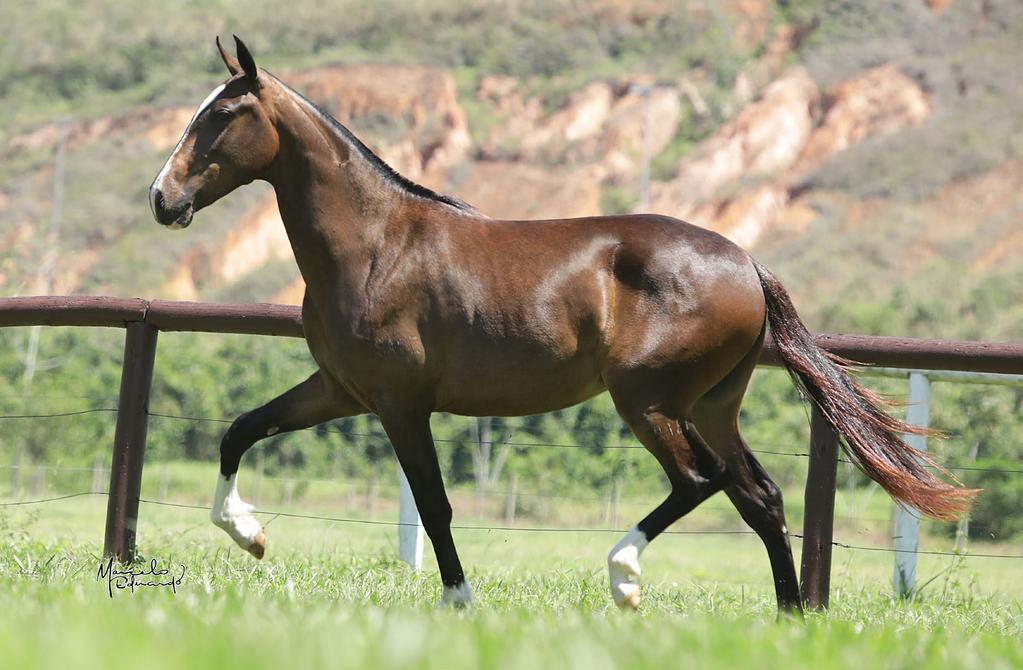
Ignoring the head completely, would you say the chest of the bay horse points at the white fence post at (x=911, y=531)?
no

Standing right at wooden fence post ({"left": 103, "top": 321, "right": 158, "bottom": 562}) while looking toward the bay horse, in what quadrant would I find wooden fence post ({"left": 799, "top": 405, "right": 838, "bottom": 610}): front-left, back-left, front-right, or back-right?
front-left

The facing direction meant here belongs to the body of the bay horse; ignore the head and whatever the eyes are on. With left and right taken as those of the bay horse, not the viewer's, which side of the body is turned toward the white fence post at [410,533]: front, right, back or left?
right

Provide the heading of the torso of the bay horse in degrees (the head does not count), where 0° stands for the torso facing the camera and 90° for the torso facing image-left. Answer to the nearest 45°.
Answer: approximately 90°

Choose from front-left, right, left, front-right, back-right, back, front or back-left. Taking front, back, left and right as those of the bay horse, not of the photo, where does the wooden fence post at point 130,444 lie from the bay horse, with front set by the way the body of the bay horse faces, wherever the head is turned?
front-right

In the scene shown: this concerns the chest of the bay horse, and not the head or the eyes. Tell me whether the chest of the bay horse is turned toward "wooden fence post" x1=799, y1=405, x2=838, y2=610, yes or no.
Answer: no

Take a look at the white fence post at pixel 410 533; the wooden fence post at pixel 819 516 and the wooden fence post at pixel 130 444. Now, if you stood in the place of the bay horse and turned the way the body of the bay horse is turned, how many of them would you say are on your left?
0

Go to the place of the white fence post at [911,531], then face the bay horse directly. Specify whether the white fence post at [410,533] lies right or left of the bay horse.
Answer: right

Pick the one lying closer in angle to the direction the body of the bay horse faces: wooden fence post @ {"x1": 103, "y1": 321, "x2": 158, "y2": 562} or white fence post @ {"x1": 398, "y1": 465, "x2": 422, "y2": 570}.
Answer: the wooden fence post
